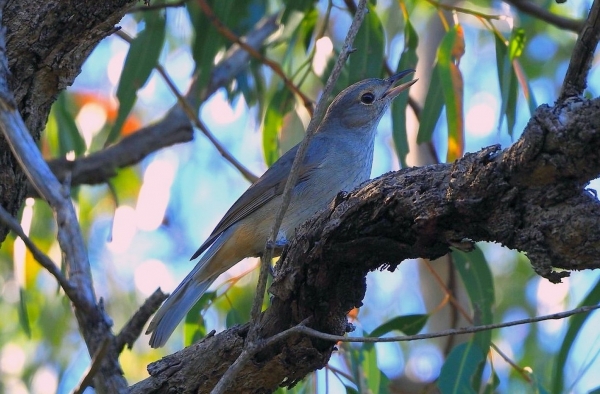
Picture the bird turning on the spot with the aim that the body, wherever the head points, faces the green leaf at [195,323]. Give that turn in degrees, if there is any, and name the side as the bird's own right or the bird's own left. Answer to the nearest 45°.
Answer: approximately 180°

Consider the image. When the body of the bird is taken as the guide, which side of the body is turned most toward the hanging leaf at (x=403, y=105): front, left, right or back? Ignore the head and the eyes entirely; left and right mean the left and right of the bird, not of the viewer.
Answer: front

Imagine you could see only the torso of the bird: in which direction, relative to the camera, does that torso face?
to the viewer's right

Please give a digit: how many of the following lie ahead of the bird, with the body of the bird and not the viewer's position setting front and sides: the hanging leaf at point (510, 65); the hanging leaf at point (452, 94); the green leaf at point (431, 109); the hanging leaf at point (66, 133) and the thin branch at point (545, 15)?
4

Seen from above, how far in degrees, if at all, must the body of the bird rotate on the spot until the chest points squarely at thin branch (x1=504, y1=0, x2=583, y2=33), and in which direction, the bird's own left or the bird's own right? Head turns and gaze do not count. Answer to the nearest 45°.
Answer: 0° — it already faces it

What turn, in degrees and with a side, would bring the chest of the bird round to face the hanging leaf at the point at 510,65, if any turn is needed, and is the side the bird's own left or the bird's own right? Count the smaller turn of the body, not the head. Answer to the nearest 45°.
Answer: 0° — it already faces it

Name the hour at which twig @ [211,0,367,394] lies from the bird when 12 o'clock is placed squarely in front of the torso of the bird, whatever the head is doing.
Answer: The twig is roughly at 3 o'clock from the bird.

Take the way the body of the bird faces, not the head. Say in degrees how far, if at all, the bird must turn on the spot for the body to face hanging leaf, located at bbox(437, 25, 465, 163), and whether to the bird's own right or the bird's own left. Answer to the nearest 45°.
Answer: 0° — it already faces it

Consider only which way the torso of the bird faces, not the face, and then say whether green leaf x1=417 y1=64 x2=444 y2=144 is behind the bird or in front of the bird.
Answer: in front
